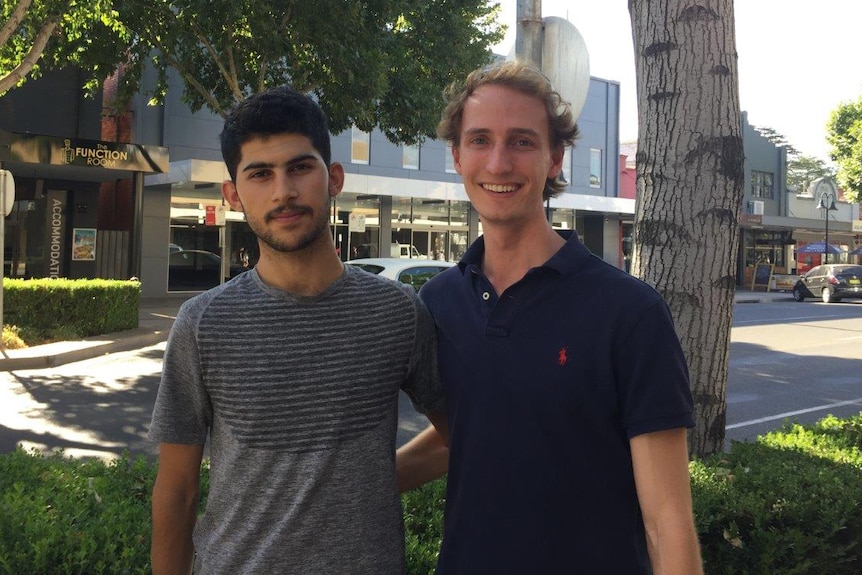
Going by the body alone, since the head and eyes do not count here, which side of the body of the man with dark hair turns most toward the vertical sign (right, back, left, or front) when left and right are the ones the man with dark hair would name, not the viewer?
back

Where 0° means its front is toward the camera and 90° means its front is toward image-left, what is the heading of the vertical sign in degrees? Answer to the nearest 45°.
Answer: approximately 0°
